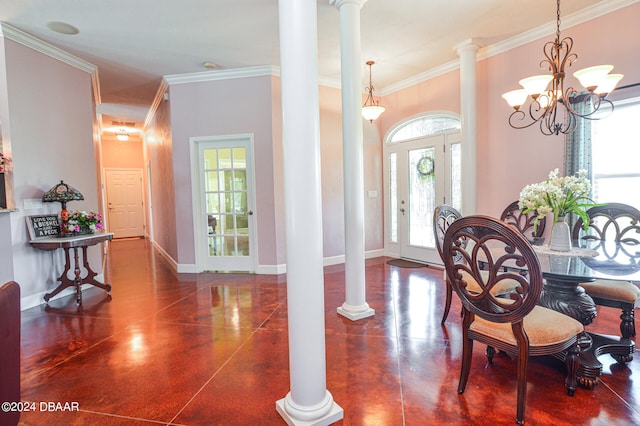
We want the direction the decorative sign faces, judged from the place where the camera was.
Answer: facing the viewer and to the right of the viewer

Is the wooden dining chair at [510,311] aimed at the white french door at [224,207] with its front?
no

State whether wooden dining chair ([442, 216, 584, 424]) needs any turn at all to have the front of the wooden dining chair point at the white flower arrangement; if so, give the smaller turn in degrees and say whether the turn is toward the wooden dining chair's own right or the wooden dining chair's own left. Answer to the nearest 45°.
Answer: approximately 45° to the wooden dining chair's own left

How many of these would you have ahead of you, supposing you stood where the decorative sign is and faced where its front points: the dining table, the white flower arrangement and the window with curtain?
3

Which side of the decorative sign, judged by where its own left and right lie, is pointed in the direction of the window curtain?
front

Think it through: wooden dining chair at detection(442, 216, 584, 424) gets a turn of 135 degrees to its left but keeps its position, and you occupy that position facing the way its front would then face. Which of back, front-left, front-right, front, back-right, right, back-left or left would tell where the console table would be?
front

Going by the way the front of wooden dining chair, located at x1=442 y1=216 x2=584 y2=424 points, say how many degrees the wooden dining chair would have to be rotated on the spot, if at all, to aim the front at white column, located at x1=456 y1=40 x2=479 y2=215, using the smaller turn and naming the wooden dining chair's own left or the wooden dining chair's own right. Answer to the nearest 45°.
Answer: approximately 45° to the wooden dining chair's own left

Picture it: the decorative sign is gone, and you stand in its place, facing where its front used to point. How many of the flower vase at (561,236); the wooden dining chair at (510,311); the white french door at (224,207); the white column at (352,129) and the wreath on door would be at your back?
0

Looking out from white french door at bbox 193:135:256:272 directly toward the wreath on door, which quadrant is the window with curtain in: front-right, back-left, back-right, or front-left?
front-right

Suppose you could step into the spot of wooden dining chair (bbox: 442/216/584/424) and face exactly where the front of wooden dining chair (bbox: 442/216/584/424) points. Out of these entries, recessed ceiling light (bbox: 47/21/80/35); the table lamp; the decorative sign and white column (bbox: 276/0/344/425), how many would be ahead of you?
0

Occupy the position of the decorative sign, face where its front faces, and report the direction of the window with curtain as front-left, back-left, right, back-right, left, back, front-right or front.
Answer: front

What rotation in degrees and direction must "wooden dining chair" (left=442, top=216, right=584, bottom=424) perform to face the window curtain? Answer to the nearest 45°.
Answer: approximately 45° to its left

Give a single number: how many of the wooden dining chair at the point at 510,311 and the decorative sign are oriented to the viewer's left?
0

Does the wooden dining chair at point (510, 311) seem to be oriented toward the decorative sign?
no

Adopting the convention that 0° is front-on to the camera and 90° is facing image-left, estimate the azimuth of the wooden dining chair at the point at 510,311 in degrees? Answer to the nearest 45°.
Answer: approximately 225°

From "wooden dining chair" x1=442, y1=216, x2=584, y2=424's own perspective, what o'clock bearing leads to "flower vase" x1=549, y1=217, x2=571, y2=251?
The flower vase is roughly at 11 o'clock from the wooden dining chair.

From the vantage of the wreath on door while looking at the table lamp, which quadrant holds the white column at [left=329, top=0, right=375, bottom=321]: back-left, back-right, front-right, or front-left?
front-left

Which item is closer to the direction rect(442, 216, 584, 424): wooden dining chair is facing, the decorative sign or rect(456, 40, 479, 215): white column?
the white column

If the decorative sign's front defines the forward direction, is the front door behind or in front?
in front
